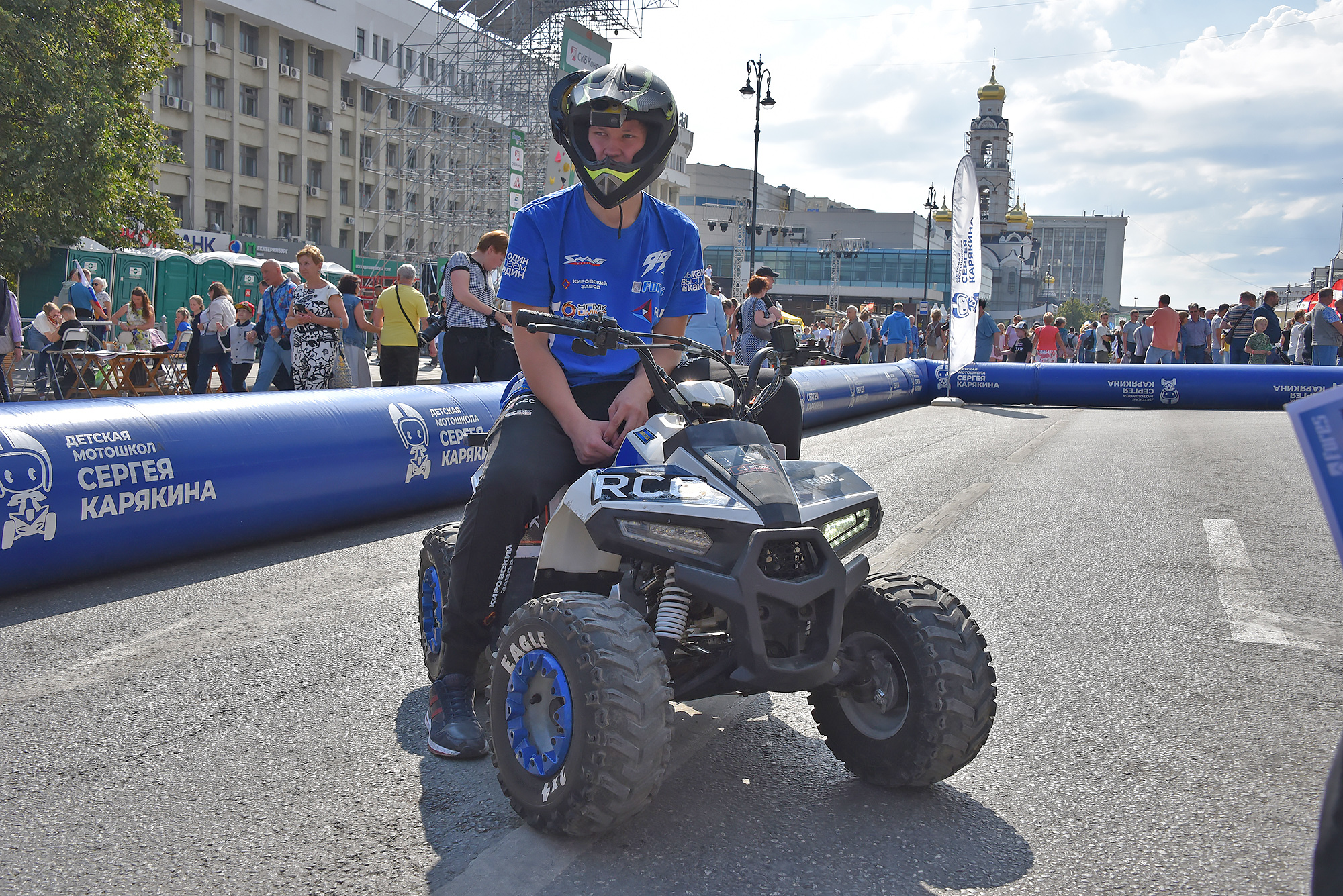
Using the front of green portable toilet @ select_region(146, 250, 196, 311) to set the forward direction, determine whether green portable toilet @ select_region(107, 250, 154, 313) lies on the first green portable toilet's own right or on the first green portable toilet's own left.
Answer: on the first green portable toilet's own right

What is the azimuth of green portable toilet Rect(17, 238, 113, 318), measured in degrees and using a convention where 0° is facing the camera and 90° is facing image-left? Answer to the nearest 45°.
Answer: approximately 315°

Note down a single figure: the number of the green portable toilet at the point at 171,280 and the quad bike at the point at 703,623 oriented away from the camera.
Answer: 0

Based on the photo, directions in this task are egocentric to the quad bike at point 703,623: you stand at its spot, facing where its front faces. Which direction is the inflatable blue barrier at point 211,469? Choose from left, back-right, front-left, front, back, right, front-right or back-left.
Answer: back

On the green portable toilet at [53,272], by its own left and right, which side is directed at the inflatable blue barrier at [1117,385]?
front

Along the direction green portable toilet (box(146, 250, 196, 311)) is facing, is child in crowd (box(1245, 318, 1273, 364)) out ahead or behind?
ahead

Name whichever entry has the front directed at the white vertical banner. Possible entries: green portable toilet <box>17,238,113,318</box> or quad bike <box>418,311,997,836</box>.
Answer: the green portable toilet

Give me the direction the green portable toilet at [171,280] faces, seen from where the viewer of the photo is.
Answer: facing the viewer and to the right of the viewer
